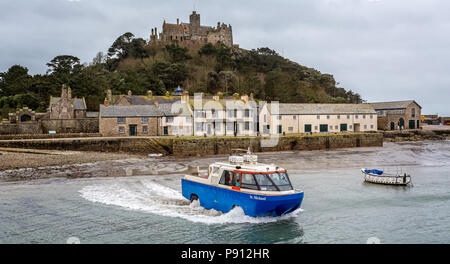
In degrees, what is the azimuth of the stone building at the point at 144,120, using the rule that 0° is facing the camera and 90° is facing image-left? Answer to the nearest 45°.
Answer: approximately 0°

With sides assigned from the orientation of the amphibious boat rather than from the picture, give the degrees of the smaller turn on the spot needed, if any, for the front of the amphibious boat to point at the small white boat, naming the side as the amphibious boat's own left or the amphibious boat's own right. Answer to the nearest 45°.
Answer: approximately 90° to the amphibious boat's own left

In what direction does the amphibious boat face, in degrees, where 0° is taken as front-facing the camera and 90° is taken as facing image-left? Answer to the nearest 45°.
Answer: approximately 315°

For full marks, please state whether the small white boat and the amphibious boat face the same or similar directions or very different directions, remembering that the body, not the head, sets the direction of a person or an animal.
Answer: very different directions

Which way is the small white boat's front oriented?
to the viewer's left

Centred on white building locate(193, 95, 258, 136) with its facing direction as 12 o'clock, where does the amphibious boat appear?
The amphibious boat is roughly at 12 o'clock from the white building.

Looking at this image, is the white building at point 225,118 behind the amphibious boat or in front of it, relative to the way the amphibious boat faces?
behind

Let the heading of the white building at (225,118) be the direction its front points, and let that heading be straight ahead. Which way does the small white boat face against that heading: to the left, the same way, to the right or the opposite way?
to the right

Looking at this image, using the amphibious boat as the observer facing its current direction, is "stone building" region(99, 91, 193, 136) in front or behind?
behind

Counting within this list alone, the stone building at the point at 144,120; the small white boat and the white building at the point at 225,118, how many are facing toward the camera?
2
